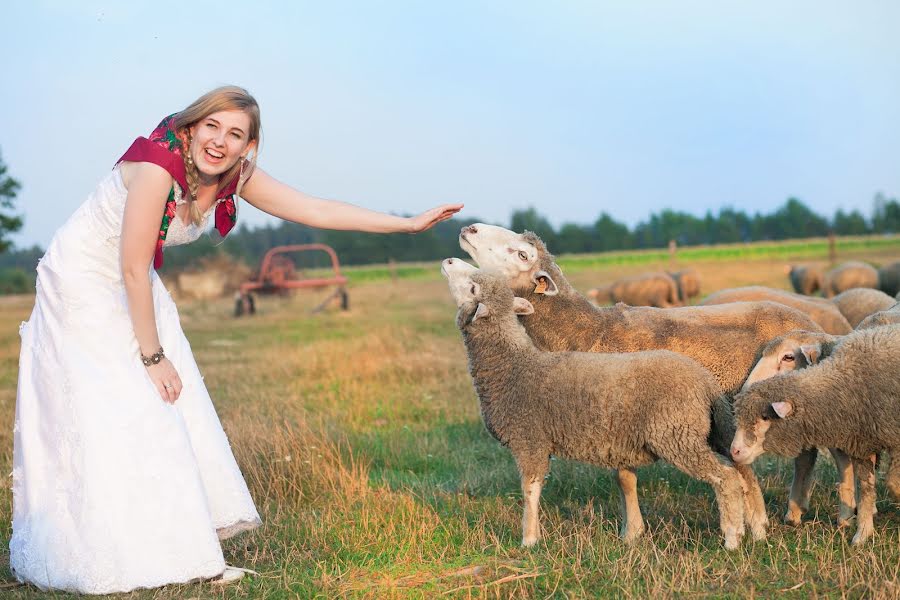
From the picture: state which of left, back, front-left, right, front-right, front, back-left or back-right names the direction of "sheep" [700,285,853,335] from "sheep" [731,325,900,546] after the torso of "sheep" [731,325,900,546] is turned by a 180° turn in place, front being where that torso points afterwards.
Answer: left

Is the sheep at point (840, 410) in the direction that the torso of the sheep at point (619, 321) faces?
no

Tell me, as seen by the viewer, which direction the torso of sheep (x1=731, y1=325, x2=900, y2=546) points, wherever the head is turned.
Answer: to the viewer's left

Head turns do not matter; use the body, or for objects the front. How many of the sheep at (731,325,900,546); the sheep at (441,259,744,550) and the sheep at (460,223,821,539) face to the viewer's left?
3

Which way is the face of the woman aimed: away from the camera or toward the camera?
toward the camera

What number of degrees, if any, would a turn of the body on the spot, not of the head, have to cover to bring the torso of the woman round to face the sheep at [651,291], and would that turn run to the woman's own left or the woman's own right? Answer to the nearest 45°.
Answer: approximately 90° to the woman's own left

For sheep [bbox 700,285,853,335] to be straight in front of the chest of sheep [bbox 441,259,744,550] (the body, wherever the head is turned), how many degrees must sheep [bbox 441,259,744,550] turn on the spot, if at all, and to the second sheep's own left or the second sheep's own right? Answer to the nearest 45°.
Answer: approximately 135° to the second sheep's own right

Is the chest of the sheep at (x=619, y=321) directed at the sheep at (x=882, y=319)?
no

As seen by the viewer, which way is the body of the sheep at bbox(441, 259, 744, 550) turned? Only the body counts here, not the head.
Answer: to the viewer's left

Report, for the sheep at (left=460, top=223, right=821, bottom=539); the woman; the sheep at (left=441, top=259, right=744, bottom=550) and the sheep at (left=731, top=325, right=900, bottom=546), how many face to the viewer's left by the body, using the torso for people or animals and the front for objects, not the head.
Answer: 3

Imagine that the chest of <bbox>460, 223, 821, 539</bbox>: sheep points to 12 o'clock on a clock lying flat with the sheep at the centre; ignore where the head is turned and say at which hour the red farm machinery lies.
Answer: The red farm machinery is roughly at 2 o'clock from the sheep.

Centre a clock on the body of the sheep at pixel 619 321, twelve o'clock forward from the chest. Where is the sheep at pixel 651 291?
the sheep at pixel 651 291 is roughly at 3 o'clock from the sheep at pixel 619 321.

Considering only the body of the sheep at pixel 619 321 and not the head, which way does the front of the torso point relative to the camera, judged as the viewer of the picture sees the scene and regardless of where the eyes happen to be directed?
to the viewer's left

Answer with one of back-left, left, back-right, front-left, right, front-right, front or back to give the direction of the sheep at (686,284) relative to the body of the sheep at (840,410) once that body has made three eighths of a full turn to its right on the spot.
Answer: front-left

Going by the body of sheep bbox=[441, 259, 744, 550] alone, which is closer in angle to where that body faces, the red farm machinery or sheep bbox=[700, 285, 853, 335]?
the red farm machinery

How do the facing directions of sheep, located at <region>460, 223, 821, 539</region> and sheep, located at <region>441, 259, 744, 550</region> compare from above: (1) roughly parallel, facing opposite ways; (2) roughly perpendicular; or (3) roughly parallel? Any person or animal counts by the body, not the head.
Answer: roughly parallel

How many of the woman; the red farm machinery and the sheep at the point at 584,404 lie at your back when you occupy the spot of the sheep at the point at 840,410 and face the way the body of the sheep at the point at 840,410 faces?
0

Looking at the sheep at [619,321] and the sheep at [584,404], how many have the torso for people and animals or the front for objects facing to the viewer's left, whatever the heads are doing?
2
